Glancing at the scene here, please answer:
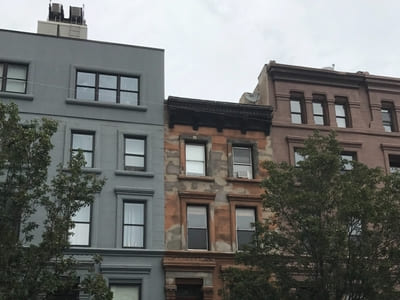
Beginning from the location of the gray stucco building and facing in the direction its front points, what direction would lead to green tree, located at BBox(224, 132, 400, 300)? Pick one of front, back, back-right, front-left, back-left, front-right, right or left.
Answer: front-left

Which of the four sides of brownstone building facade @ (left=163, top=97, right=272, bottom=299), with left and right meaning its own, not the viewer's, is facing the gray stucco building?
right

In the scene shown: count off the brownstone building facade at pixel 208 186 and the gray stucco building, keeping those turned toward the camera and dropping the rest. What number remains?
2

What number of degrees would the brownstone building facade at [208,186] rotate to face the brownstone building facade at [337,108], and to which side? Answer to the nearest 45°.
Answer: approximately 90° to its left

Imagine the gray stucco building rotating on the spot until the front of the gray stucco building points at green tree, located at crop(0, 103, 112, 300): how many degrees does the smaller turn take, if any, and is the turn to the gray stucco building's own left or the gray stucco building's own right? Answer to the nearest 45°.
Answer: approximately 45° to the gray stucco building's own right

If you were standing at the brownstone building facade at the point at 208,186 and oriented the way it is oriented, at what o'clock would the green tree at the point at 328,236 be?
The green tree is roughly at 11 o'clock from the brownstone building facade.

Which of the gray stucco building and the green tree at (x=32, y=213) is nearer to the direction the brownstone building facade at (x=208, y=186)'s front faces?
the green tree

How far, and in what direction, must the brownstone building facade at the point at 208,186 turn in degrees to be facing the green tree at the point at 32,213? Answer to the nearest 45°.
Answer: approximately 45° to its right

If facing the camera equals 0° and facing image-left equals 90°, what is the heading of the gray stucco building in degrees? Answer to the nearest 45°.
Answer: approximately 0°
